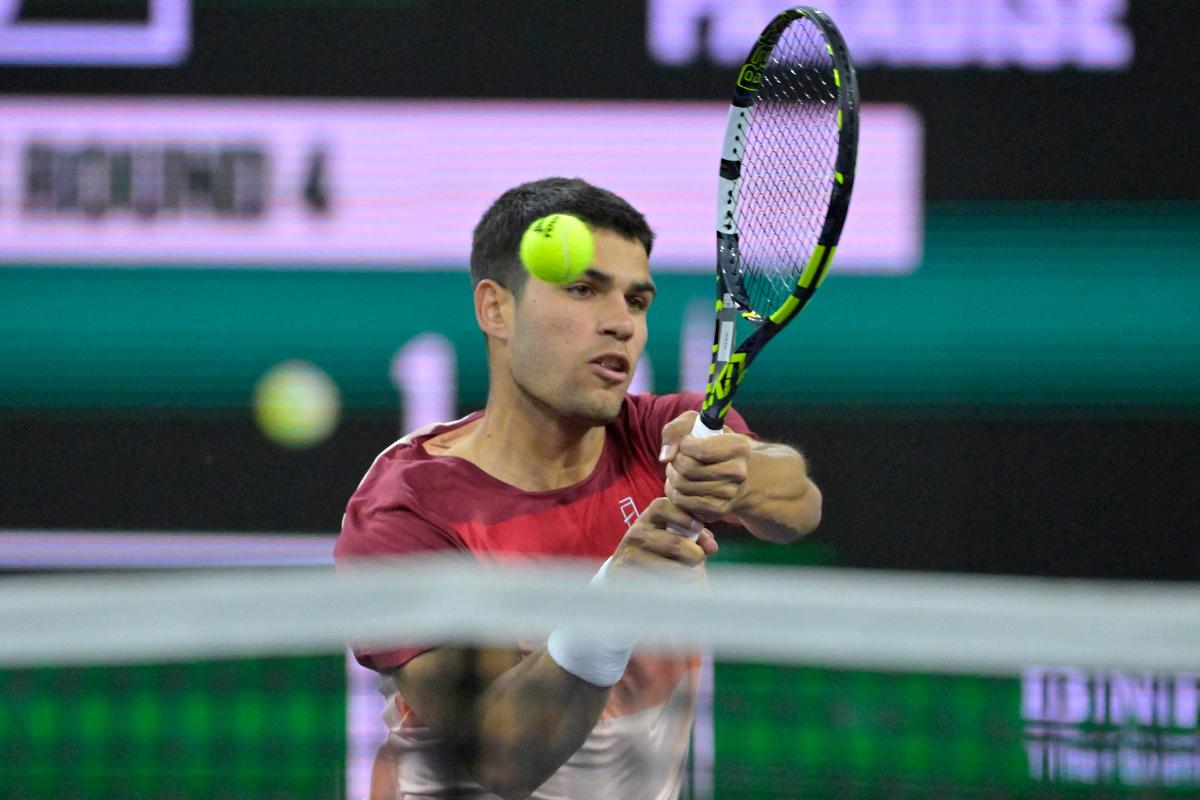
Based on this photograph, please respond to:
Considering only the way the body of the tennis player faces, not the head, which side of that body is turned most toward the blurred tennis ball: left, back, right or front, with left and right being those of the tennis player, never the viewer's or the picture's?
back

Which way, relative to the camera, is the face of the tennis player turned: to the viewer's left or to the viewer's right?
to the viewer's right

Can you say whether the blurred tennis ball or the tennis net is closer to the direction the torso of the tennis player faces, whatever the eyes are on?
the tennis net

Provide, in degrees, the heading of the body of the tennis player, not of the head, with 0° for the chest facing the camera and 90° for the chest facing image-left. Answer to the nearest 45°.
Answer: approximately 315°
